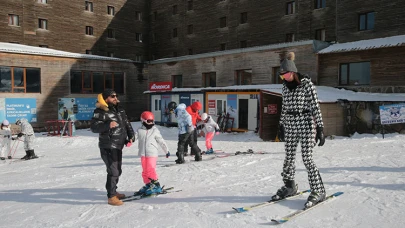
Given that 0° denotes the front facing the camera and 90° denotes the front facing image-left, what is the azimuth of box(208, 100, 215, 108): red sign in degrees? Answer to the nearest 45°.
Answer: approximately 0°

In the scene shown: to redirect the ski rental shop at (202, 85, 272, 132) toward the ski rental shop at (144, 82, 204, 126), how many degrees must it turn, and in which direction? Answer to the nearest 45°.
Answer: approximately 135° to its right

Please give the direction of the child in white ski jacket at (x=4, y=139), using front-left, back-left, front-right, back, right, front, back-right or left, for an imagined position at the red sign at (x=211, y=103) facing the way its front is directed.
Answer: front-right

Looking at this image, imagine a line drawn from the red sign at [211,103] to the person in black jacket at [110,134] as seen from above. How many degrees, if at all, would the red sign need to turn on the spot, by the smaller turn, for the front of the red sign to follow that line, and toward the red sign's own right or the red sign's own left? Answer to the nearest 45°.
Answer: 0° — it already faces them

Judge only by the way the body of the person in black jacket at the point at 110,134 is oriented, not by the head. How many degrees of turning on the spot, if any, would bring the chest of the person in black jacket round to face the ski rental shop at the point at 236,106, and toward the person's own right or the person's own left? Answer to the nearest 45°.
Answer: approximately 90° to the person's own left

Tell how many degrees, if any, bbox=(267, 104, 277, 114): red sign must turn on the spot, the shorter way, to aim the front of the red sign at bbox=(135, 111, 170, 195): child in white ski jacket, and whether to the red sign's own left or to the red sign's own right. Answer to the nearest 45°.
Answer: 0° — it already faces them

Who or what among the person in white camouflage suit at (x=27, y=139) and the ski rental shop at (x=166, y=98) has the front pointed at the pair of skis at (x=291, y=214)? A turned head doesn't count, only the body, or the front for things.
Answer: the ski rental shop

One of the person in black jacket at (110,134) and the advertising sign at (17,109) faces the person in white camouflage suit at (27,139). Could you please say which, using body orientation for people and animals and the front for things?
the advertising sign

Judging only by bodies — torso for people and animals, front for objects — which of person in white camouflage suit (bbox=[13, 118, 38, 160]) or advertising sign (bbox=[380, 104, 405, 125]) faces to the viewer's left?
the person in white camouflage suit

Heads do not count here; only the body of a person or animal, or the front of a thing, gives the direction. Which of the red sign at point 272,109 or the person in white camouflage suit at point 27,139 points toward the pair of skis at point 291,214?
the red sign

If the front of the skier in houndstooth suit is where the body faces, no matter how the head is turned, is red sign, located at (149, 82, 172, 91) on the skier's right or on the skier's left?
on the skier's right

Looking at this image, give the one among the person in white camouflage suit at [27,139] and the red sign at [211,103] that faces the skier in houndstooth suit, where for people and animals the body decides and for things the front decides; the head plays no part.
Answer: the red sign
